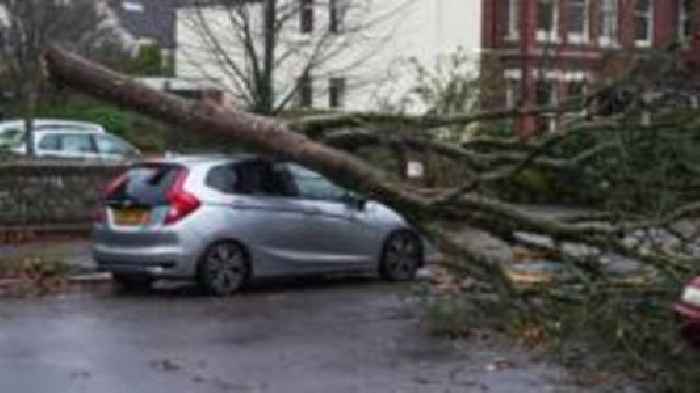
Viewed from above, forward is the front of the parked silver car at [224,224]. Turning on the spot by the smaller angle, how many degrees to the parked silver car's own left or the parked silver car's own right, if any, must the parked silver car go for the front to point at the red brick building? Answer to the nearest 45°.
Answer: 0° — it already faces it

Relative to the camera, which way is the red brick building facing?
toward the camera

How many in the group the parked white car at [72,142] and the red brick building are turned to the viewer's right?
1

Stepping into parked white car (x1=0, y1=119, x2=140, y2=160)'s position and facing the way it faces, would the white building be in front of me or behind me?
in front

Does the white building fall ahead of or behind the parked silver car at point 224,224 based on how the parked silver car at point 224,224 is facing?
ahead

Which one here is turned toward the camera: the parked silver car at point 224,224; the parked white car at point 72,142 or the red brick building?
the red brick building

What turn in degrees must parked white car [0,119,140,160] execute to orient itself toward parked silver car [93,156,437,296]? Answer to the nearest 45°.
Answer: approximately 90° to its right

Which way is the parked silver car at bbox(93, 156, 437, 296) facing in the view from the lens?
facing away from the viewer and to the right of the viewer

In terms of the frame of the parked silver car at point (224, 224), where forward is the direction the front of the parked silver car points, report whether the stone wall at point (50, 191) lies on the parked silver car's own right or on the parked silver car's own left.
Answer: on the parked silver car's own left

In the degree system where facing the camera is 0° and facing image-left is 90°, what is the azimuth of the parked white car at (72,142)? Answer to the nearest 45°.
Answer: approximately 270°

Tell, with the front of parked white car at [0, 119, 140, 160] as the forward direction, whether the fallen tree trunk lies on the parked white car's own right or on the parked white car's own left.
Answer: on the parked white car's own right

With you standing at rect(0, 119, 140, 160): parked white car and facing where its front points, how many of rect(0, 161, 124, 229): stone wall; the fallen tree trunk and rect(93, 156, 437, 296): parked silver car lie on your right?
3

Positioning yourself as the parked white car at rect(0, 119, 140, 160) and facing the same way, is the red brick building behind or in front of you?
in front

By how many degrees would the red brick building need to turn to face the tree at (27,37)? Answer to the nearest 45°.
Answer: approximately 90° to its right
